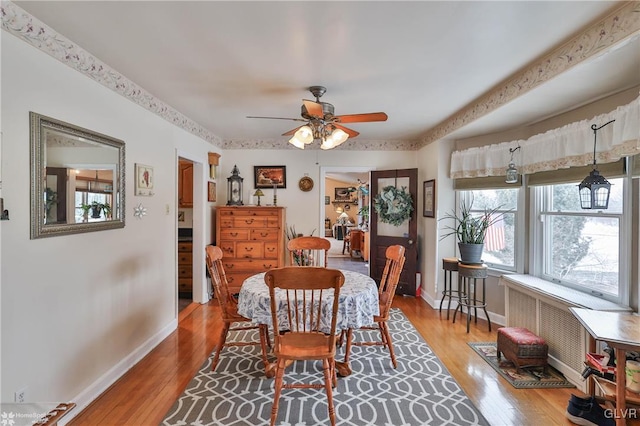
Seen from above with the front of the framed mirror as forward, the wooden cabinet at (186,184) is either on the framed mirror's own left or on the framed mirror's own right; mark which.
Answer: on the framed mirror's own left

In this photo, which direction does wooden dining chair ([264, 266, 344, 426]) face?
away from the camera

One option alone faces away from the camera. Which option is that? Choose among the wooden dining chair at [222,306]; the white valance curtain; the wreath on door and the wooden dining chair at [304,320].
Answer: the wooden dining chair at [304,320]

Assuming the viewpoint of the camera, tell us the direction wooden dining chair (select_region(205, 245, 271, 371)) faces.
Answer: facing to the right of the viewer

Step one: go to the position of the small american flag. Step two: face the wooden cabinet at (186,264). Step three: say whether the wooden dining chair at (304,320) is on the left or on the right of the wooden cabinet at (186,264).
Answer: left

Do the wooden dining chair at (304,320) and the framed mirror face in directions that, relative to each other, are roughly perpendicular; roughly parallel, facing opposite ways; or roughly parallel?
roughly perpendicular

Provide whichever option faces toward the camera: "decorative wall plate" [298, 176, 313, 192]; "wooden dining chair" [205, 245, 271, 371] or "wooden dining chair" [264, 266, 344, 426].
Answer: the decorative wall plate

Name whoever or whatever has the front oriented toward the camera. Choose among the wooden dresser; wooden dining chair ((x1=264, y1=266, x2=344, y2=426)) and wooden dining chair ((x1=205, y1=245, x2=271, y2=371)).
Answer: the wooden dresser

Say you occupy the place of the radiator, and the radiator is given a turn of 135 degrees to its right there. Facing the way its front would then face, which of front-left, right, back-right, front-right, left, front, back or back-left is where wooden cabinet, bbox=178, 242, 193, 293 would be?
left

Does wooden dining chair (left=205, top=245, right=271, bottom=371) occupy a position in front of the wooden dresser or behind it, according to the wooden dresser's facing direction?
in front

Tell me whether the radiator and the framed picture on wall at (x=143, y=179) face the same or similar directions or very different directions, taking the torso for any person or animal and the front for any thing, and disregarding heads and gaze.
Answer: very different directions

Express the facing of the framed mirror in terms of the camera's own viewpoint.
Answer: facing the viewer and to the right of the viewer

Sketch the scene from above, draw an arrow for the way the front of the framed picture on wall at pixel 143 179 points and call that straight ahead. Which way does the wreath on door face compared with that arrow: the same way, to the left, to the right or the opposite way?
to the right
